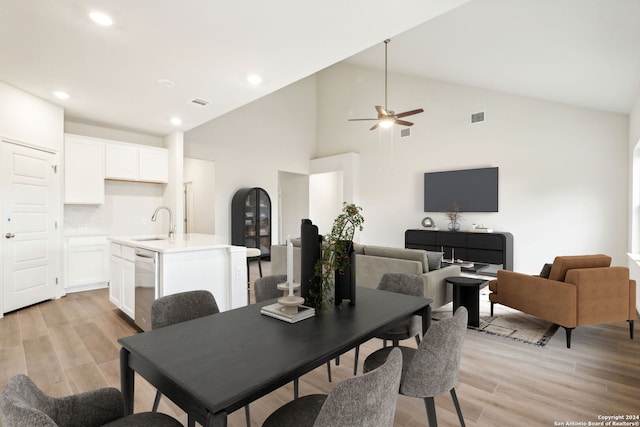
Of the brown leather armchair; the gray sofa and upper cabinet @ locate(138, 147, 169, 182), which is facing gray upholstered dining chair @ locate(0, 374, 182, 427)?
the upper cabinet

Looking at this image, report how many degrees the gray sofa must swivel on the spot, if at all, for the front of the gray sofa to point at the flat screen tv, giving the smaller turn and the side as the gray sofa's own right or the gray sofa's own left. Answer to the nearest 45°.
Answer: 0° — it already faces it

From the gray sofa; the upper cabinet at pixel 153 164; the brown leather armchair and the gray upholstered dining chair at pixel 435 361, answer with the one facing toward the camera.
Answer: the upper cabinet

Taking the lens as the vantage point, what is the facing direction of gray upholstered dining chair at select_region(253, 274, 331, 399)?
facing the viewer and to the right of the viewer

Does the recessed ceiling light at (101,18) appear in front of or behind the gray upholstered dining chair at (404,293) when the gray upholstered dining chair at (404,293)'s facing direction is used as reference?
in front

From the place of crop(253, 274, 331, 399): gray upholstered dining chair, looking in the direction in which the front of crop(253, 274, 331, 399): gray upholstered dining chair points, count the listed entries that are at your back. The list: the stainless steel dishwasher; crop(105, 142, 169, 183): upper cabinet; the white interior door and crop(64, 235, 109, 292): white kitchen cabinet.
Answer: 4

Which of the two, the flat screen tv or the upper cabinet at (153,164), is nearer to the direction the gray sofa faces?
the flat screen tv

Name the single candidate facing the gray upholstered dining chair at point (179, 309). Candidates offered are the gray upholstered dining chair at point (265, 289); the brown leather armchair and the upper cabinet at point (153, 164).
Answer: the upper cabinet

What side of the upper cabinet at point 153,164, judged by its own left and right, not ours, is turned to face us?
front

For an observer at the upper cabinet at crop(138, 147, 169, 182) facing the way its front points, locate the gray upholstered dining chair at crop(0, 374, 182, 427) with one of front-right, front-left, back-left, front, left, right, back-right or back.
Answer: front

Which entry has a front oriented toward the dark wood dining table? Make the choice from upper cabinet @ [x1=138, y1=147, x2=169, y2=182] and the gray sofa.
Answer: the upper cabinet

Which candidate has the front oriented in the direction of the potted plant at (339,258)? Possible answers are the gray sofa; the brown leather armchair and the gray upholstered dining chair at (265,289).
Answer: the gray upholstered dining chair

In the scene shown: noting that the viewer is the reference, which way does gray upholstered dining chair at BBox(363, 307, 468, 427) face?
facing away from the viewer and to the left of the viewer

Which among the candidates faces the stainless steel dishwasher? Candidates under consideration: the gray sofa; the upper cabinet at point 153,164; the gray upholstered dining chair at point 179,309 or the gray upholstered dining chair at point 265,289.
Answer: the upper cabinet

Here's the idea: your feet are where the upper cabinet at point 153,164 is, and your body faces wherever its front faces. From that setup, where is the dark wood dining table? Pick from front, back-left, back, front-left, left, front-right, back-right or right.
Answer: front
